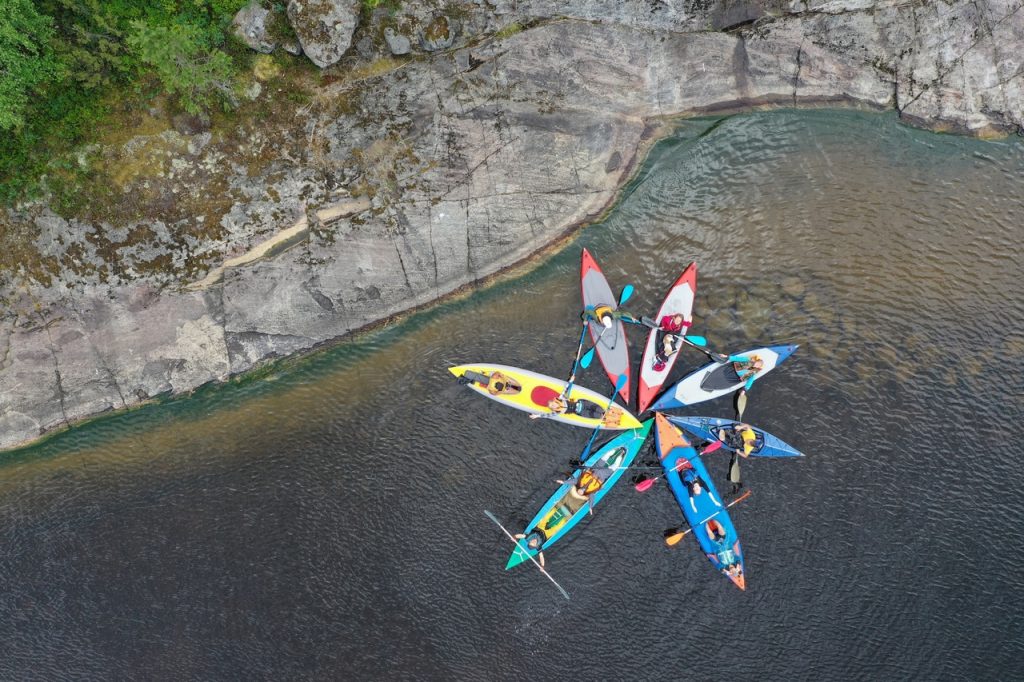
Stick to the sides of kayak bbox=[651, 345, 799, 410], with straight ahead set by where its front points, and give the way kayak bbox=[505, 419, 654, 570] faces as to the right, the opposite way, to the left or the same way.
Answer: the opposite way
